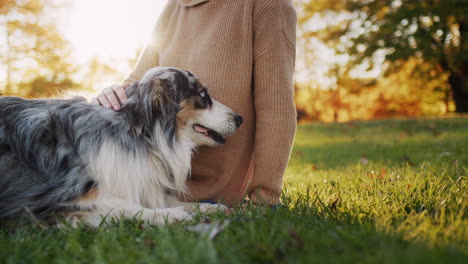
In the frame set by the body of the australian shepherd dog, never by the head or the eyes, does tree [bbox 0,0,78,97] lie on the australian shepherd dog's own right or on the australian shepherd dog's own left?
on the australian shepherd dog's own left

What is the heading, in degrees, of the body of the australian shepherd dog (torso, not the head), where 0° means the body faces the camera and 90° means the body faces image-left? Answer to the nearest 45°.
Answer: approximately 270°

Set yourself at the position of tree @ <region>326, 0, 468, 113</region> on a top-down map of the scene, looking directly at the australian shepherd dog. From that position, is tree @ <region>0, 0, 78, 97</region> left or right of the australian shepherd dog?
right

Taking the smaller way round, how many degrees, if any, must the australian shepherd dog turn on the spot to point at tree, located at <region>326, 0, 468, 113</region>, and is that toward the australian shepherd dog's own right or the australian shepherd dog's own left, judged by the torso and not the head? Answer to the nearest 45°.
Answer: approximately 45° to the australian shepherd dog's own left
